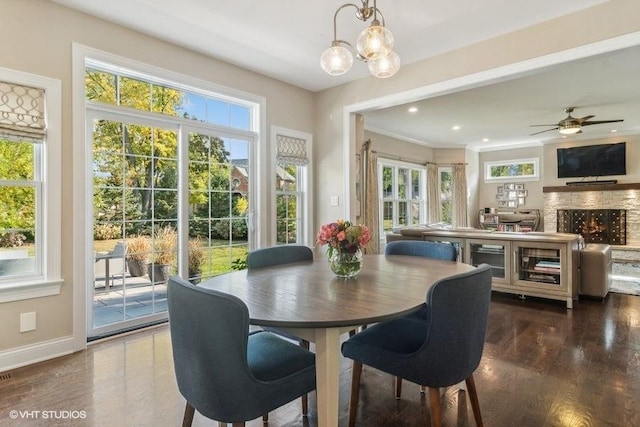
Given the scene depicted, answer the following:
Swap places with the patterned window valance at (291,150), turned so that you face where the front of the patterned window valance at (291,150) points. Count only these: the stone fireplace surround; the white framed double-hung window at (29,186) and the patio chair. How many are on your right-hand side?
2

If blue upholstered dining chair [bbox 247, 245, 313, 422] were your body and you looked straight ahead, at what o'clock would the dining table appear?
The dining table is roughly at 1 o'clock from the blue upholstered dining chair.

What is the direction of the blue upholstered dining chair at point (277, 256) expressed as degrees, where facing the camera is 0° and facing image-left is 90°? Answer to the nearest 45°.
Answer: approximately 315°

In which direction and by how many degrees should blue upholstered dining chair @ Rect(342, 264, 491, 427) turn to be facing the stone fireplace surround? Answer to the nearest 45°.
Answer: approximately 90° to its right

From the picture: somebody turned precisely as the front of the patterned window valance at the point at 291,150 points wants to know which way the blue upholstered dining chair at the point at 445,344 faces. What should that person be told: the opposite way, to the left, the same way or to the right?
the opposite way

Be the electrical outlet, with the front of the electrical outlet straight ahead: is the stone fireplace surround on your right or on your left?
on your left

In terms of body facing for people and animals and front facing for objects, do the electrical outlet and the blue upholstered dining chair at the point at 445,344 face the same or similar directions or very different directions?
very different directions

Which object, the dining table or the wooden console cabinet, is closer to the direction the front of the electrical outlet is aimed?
the dining table

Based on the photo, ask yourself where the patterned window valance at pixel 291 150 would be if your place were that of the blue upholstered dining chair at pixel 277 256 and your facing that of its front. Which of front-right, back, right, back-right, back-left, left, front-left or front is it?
back-left

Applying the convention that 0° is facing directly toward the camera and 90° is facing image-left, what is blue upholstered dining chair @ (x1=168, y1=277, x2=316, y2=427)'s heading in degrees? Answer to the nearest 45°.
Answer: approximately 225°

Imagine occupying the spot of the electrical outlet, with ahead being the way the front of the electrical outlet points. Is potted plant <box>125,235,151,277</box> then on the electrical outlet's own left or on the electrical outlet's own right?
on the electrical outlet's own left
